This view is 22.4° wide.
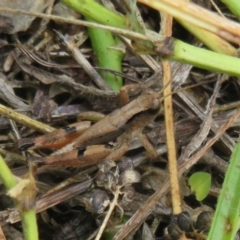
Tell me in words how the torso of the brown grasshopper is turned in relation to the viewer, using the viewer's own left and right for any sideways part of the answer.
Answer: facing away from the viewer and to the right of the viewer
